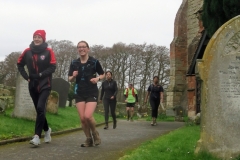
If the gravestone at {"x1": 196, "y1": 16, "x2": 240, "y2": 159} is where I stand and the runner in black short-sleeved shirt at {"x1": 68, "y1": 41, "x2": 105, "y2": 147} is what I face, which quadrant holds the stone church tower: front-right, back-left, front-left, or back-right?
front-right

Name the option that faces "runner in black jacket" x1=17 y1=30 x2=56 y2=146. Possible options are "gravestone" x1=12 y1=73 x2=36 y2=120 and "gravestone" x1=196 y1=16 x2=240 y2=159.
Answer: "gravestone" x1=12 y1=73 x2=36 y2=120

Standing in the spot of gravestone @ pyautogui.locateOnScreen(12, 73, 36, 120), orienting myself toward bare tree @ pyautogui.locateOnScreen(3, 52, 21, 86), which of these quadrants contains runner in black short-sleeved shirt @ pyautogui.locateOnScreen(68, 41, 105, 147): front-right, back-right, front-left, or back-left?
back-right

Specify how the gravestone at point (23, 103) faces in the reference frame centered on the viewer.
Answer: facing the viewer

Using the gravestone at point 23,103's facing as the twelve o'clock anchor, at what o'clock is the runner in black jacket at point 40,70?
The runner in black jacket is roughly at 12 o'clock from the gravestone.

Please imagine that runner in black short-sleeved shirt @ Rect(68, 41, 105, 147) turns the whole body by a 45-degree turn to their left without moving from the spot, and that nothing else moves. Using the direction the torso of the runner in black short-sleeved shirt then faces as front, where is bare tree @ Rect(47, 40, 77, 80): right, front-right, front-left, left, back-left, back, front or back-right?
back-left

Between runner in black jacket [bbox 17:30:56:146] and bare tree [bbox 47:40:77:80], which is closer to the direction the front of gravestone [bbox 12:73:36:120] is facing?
the runner in black jacket

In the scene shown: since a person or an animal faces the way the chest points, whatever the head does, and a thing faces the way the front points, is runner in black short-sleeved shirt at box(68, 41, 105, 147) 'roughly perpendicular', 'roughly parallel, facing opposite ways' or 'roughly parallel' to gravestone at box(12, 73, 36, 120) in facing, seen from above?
roughly parallel

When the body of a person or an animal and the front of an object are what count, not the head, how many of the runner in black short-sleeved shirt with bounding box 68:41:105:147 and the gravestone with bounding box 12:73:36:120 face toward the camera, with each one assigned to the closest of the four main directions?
2

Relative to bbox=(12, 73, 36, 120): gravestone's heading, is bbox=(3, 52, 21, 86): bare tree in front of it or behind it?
behind

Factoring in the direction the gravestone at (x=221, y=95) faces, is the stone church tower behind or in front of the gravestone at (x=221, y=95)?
behind

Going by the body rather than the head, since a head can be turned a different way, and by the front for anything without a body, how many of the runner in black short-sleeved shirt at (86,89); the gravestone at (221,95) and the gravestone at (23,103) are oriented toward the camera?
3

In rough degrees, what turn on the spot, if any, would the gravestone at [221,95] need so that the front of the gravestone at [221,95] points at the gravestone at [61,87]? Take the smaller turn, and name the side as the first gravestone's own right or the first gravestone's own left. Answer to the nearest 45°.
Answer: approximately 135° to the first gravestone's own right

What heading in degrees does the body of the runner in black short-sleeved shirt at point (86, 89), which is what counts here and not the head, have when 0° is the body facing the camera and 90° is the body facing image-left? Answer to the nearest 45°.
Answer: approximately 0°

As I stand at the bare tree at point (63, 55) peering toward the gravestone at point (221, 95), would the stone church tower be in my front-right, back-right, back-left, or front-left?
front-left

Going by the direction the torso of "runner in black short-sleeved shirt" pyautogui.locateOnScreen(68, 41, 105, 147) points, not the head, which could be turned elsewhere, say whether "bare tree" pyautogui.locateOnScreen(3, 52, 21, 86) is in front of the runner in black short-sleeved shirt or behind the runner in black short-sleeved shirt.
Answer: behind
